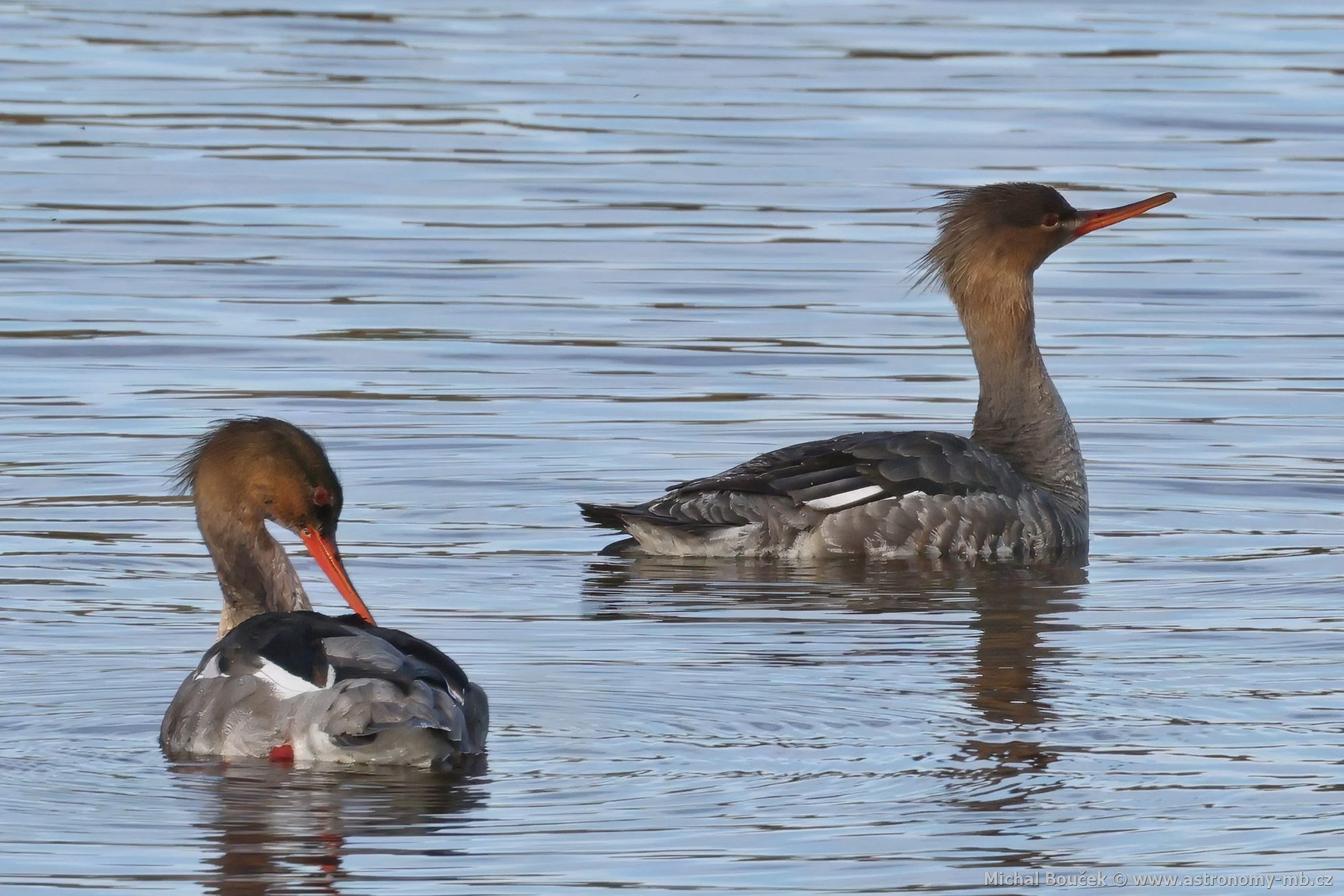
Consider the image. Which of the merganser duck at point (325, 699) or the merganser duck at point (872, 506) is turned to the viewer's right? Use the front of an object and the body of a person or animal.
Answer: the merganser duck at point (872, 506)

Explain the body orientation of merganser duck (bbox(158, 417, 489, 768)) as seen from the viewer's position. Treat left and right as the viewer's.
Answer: facing away from the viewer and to the left of the viewer

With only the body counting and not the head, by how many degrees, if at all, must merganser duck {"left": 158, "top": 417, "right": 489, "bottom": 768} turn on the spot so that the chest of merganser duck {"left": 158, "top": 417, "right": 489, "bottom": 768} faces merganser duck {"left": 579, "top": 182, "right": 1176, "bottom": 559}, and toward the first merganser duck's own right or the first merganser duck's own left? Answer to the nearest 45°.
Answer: approximately 90° to the first merganser duck's own right

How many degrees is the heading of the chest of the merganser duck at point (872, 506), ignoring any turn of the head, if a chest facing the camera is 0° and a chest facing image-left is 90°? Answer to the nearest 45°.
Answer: approximately 270°

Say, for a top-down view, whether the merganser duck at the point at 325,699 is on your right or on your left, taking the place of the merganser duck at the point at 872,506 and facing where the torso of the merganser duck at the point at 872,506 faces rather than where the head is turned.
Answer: on your right

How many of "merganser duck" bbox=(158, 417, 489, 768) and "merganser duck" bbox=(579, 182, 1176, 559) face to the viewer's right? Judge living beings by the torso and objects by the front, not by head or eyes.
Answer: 1
